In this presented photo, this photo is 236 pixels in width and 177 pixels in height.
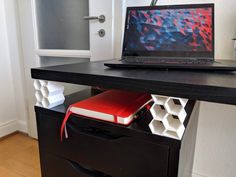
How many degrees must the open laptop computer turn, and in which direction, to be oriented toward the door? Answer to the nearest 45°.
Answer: approximately 135° to its right

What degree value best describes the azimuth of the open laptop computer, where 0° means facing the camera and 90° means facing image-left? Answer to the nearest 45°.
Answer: approximately 0°
